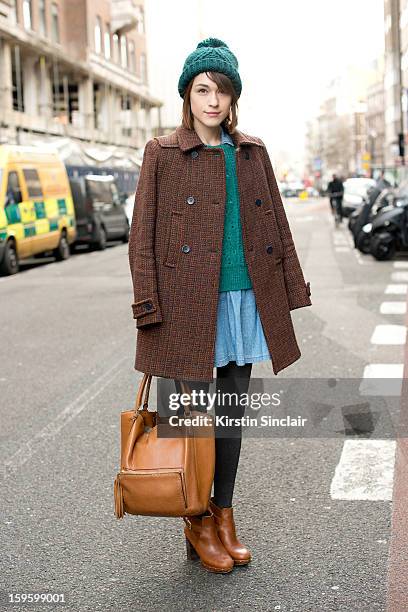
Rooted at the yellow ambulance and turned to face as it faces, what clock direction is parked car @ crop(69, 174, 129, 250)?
The parked car is roughly at 5 o'clock from the yellow ambulance.

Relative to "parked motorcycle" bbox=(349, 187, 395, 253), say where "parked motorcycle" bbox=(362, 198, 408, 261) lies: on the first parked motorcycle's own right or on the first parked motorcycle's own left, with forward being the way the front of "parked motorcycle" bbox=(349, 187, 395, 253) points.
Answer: on the first parked motorcycle's own left

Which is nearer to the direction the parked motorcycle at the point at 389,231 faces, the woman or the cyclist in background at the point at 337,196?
the woman

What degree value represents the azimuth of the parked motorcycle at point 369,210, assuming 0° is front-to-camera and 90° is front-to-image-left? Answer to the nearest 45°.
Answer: approximately 45°

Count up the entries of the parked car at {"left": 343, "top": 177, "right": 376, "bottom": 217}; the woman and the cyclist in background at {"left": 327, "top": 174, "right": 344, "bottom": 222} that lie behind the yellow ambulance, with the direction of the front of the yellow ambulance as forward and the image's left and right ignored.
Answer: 2

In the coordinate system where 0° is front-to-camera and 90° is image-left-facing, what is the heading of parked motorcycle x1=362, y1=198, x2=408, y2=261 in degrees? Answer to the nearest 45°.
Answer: approximately 45°

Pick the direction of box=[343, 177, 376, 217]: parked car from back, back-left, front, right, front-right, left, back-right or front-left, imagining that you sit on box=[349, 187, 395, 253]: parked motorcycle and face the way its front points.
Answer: back-right

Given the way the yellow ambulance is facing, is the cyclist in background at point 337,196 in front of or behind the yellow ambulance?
behind

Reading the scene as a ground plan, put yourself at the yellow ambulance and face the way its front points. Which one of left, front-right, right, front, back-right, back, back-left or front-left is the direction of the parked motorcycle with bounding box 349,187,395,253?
back-left
